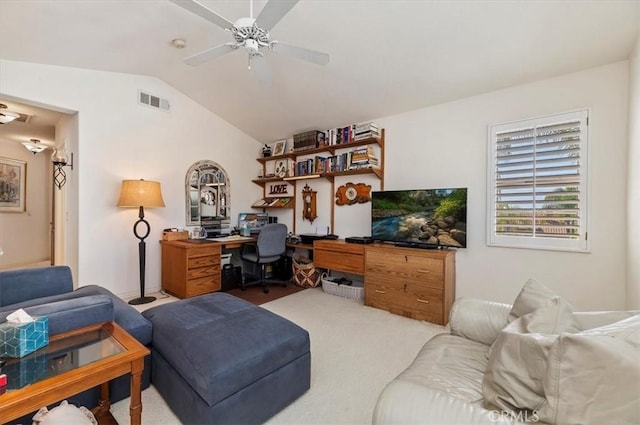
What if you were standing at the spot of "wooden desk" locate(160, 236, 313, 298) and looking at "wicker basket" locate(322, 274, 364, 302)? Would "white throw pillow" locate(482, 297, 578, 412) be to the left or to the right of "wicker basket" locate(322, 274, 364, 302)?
right

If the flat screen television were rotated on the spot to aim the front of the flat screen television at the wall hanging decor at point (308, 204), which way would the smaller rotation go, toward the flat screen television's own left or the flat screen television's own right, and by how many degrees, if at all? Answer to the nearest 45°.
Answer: approximately 90° to the flat screen television's own right

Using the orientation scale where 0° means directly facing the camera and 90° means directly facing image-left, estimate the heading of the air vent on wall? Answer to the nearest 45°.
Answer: approximately 315°

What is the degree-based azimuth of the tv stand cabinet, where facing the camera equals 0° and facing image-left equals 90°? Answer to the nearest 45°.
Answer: approximately 45°

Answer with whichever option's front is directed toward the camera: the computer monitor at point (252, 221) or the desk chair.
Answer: the computer monitor

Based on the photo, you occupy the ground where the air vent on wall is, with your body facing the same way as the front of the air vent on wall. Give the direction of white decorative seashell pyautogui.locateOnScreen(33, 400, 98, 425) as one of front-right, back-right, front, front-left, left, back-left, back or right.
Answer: front-right

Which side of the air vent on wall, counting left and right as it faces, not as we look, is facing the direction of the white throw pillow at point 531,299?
front

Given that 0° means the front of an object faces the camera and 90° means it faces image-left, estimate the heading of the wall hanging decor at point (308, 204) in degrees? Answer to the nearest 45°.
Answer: approximately 45°

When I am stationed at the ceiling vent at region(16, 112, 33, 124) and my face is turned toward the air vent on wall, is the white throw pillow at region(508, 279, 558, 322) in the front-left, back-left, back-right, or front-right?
front-right

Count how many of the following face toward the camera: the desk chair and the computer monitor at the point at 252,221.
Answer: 1

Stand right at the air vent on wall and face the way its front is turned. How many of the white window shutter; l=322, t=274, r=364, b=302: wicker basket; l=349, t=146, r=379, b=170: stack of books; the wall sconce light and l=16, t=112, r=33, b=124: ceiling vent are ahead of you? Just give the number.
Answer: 3

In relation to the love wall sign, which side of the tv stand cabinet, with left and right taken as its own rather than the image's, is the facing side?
right

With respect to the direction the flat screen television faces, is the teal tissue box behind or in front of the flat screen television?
in front

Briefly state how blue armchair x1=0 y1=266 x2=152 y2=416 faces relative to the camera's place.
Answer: facing the viewer and to the right of the viewer

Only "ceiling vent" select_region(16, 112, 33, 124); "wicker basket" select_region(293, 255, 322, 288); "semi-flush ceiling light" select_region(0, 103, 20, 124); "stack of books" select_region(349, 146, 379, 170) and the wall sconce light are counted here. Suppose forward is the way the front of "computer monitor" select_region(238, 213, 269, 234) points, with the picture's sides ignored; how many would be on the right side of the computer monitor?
3

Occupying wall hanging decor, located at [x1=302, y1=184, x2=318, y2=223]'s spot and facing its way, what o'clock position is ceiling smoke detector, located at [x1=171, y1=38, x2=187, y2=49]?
The ceiling smoke detector is roughly at 12 o'clock from the wall hanging decor.
